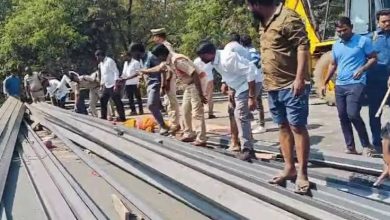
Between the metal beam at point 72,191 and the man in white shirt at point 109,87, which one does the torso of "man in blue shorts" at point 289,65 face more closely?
the metal beam

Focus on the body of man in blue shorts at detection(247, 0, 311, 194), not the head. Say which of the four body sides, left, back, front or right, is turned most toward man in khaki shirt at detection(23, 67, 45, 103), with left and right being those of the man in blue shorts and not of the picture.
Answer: right

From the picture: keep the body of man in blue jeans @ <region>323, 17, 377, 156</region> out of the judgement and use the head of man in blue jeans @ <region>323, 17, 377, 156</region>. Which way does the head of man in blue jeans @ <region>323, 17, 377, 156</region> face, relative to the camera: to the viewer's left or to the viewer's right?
to the viewer's left

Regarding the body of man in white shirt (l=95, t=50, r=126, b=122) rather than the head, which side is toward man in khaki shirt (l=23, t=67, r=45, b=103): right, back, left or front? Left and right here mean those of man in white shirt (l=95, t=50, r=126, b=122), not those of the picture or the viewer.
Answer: right

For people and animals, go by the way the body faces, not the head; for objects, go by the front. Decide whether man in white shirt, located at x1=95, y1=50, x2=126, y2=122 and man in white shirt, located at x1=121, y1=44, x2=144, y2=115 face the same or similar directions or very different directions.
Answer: same or similar directions

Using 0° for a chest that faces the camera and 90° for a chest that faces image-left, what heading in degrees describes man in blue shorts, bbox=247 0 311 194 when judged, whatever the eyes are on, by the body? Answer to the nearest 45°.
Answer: approximately 45°

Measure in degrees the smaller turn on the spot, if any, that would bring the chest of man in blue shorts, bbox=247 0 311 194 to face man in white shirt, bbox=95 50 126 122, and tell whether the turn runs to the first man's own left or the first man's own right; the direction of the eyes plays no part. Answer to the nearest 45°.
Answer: approximately 90° to the first man's own right

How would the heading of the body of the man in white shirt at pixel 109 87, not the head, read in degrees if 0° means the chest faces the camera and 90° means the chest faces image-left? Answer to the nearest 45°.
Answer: approximately 45°
